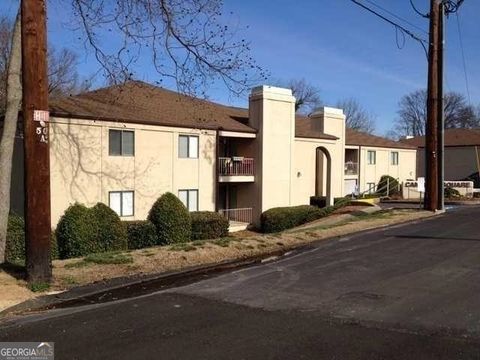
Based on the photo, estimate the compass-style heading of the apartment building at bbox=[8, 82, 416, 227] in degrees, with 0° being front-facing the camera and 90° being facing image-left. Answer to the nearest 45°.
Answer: approximately 315°

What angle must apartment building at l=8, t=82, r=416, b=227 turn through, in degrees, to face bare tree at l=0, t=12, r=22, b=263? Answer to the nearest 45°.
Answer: approximately 45° to its right

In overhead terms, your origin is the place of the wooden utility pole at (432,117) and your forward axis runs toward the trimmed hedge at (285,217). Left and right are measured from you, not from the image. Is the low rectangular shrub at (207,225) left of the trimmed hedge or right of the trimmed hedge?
left

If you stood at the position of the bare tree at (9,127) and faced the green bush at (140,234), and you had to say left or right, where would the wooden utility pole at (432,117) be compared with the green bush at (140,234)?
right

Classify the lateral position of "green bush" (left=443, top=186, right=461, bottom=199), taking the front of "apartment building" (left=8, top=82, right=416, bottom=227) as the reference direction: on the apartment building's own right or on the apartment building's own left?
on the apartment building's own left

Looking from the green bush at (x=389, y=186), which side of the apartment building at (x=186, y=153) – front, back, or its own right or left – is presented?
left

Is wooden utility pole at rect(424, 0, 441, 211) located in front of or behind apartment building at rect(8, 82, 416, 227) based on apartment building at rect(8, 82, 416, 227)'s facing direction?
in front

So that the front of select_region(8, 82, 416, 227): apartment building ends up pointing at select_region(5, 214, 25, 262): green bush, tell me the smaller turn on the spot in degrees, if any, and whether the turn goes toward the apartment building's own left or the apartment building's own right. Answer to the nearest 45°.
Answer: approximately 90° to the apartment building's own right

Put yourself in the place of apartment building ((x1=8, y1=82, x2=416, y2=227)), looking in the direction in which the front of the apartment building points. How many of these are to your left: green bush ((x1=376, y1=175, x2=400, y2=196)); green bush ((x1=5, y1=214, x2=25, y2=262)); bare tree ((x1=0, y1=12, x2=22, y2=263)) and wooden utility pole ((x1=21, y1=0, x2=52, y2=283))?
1

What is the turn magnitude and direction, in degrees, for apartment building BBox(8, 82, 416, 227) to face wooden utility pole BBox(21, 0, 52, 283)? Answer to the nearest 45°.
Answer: approximately 45° to its right

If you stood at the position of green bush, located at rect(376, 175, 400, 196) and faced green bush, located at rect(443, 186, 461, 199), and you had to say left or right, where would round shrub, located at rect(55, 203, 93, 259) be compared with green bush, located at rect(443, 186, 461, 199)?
right
